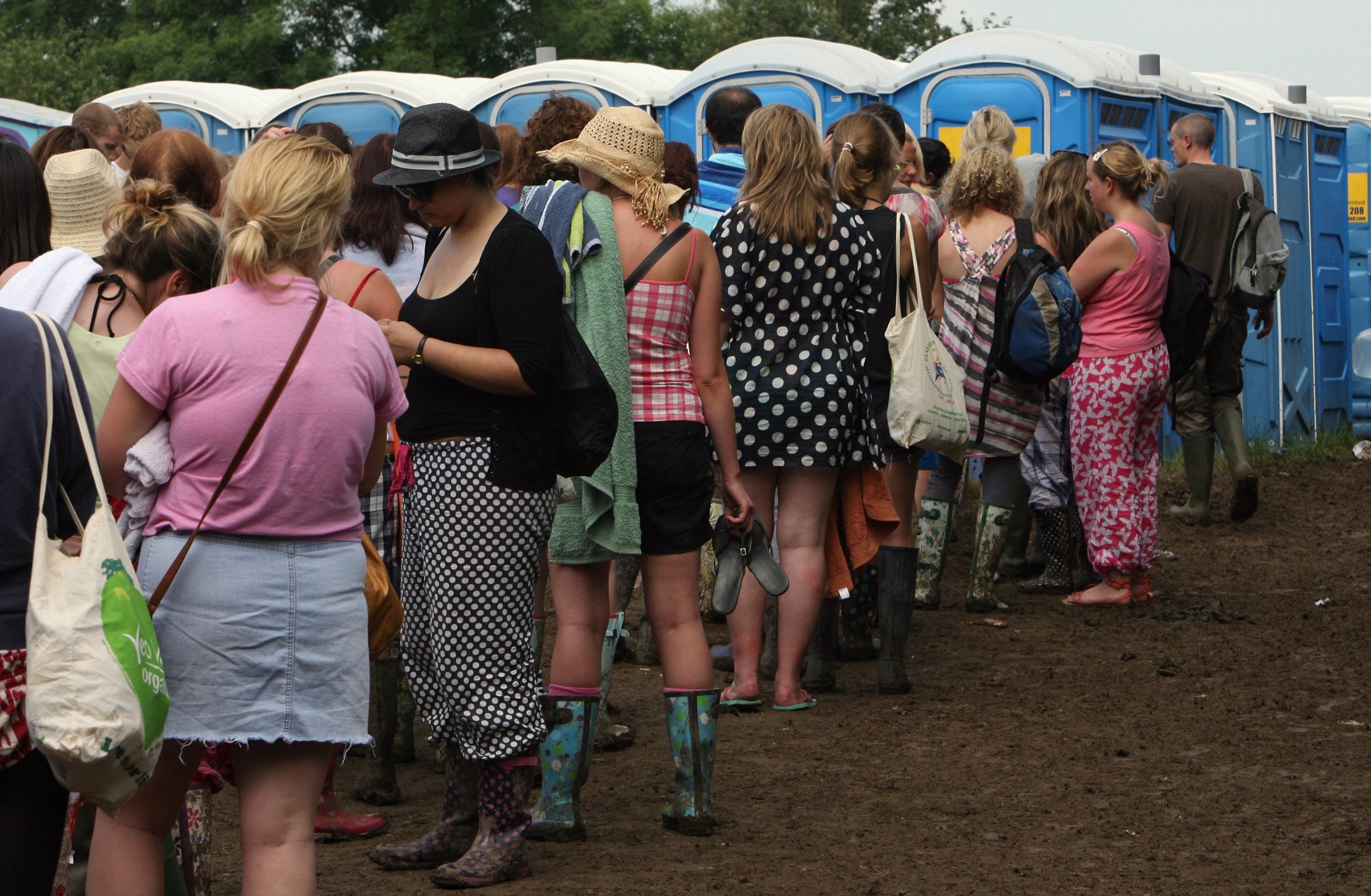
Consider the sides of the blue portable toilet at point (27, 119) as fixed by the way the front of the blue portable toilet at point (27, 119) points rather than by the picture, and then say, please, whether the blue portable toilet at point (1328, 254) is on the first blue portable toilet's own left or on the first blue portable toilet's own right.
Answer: on the first blue portable toilet's own left

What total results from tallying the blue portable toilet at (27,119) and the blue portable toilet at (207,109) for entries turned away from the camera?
0

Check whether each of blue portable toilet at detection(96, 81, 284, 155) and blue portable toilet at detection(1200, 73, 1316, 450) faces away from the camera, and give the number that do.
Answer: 0

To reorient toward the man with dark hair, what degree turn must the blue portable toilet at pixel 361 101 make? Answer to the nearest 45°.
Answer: approximately 45° to its left

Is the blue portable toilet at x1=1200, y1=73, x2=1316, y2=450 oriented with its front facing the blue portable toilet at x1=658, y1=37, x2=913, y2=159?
yes

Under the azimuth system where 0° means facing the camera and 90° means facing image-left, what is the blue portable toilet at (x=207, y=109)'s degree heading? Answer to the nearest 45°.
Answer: approximately 45°

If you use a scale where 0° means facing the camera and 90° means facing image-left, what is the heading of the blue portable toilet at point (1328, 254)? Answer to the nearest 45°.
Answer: approximately 45°

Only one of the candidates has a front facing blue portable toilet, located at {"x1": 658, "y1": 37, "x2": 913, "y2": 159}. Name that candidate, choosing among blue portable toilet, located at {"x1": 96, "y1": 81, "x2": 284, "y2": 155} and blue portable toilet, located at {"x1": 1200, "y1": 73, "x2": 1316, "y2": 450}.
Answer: blue portable toilet, located at {"x1": 1200, "y1": 73, "x2": 1316, "y2": 450}

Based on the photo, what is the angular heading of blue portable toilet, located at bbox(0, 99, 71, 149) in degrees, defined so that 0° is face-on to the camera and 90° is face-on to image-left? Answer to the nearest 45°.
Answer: approximately 45°

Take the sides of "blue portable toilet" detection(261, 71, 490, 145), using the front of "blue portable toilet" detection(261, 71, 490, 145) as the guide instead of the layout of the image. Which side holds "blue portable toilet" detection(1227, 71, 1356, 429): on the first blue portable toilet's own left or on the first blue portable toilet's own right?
on the first blue portable toilet's own left

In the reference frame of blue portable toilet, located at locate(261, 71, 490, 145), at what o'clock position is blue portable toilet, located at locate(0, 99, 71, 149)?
blue portable toilet, located at locate(0, 99, 71, 149) is roughly at 2 o'clock from blue portable toilet, located at locate(261, 71, 490, 145).
